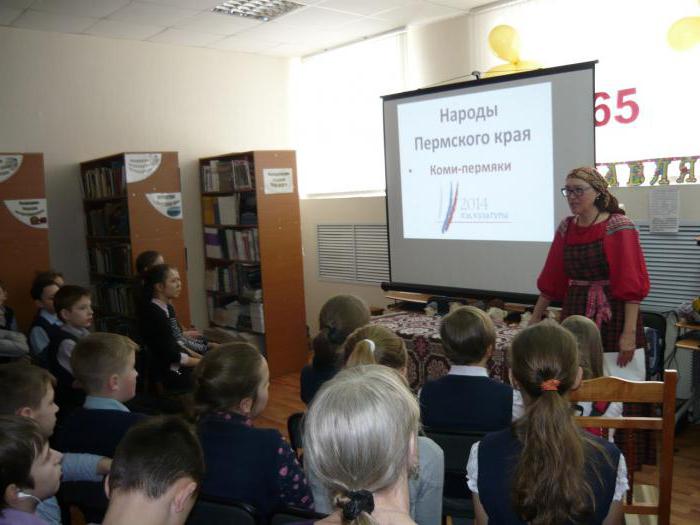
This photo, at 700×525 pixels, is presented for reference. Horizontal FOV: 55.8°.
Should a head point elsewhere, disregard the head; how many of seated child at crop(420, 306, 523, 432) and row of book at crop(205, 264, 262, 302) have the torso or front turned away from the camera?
1

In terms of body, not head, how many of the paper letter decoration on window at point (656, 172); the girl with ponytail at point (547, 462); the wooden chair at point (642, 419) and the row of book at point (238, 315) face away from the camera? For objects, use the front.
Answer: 2

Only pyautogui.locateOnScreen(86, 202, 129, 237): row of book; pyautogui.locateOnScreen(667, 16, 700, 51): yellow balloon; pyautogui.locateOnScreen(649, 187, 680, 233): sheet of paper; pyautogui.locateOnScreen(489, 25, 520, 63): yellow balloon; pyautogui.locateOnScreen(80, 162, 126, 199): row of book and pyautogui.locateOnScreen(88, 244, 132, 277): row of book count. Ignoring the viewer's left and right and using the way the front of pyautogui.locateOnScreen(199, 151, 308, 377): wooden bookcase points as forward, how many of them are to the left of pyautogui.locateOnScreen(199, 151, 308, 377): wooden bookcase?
3

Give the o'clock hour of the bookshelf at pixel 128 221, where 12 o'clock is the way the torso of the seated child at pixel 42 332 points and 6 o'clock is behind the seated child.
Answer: The bookshelf is roughly at 10 o'clock from the seated child.

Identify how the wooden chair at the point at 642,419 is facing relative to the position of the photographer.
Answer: facing away from the viewer

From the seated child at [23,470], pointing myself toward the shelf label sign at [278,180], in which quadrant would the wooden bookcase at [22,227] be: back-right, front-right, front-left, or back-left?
front-left

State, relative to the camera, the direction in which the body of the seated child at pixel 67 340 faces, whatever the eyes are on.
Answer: to the viewer's right

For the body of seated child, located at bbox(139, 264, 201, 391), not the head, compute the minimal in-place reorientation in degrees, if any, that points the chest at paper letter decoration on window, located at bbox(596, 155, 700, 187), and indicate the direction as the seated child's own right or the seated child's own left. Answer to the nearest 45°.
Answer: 0° — they already face it

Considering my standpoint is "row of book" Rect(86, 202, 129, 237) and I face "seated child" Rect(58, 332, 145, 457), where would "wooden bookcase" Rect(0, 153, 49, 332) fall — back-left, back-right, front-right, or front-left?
front-right

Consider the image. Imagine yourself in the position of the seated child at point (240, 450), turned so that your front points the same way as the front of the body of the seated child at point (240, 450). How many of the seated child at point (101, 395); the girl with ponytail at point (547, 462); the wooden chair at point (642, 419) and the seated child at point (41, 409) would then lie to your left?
2

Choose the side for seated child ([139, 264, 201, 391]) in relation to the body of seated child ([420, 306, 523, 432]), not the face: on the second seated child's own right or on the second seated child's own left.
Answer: on the second seated child's own left

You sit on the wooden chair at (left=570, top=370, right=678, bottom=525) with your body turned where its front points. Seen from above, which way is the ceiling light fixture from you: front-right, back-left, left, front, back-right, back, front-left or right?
front-left

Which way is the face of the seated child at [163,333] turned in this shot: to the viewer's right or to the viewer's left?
to the viewer's right

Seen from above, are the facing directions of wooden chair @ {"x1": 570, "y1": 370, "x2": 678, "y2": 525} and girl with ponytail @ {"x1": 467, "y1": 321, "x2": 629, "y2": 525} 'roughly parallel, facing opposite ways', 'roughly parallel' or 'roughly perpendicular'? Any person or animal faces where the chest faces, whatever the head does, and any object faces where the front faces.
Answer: roughly parallel

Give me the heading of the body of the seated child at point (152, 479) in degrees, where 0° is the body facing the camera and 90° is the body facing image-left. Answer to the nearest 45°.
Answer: approximately 225°

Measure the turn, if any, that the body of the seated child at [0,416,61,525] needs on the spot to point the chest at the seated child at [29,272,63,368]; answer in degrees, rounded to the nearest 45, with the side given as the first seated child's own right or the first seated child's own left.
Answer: approximately 90° to the first seated child's own left

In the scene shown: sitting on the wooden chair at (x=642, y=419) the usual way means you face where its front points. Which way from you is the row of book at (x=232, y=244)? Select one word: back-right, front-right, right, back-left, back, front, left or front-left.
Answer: front-left

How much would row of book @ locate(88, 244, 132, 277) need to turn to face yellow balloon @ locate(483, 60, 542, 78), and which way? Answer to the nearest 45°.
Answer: approximately 90° to its left

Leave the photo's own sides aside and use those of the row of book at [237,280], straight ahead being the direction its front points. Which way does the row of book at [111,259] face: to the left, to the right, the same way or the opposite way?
the same way

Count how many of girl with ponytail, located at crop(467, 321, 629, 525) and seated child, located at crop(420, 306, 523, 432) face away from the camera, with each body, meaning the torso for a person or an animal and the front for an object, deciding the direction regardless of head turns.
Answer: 2

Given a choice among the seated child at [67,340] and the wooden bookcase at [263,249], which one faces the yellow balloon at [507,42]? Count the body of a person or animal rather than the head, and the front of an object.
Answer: the seated child

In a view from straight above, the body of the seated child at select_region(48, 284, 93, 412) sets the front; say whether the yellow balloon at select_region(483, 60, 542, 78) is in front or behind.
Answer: in front
